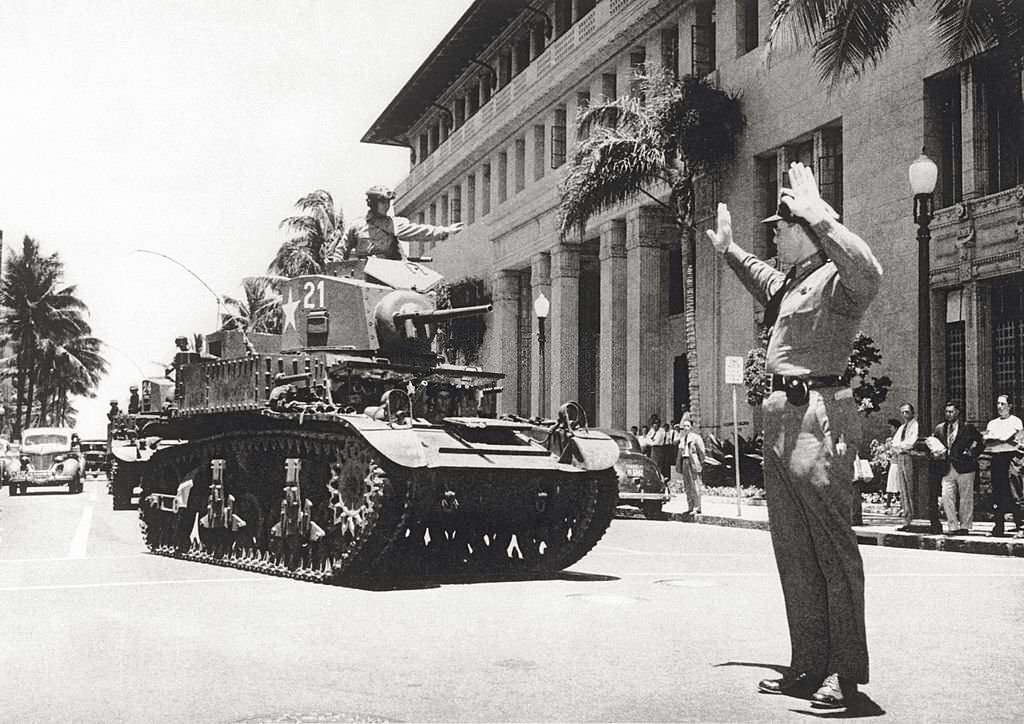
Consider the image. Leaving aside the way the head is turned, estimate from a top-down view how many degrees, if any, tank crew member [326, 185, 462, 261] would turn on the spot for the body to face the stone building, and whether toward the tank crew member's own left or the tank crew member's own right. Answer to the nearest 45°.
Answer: approximately 90° to the tank crew member's own left

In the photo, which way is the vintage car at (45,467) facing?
toward the camera

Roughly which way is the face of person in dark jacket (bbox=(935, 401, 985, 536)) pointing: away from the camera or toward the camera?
toward the camera

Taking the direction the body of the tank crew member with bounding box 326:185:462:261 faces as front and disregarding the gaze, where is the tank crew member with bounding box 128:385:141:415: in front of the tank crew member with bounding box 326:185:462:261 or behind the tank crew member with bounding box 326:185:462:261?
behind

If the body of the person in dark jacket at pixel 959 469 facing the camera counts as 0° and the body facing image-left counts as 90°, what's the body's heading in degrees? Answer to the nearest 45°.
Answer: approximately 45°

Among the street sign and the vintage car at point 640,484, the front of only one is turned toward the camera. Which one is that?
the street sign

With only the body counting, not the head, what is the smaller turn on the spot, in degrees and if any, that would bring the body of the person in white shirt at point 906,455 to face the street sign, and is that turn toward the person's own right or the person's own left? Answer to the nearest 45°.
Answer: approximately 90° to the person's own right

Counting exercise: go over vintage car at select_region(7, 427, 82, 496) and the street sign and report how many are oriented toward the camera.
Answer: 2

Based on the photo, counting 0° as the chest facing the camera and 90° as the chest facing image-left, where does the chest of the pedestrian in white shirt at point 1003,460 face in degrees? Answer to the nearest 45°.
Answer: approximately 45°

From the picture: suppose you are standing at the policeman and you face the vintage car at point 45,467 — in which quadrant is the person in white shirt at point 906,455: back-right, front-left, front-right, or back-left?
front-right

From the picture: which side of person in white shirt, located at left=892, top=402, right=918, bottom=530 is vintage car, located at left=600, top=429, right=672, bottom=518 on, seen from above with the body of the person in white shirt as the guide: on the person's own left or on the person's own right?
on the person's own right

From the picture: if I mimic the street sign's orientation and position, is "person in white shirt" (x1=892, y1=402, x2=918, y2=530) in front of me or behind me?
in front

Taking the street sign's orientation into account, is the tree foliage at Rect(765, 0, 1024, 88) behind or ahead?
ahead

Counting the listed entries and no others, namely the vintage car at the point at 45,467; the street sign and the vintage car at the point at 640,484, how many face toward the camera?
2

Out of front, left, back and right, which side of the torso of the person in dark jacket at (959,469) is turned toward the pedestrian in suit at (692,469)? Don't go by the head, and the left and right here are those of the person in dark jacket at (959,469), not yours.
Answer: right

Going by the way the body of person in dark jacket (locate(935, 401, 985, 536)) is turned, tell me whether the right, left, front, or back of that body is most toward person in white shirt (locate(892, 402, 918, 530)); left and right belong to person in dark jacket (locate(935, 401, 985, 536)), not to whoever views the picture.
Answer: right

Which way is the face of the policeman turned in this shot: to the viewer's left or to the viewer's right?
to the viewer's left

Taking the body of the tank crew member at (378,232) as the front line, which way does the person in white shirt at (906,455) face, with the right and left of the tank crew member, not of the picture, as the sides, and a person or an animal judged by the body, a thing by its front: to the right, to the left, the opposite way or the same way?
to the right

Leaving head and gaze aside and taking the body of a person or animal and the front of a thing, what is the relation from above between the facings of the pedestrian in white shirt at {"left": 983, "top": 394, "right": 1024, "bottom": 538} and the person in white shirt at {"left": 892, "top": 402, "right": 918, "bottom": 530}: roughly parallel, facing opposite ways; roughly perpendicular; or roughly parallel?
roughly parallel

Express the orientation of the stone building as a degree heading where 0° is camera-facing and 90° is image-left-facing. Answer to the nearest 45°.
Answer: approximately 45°

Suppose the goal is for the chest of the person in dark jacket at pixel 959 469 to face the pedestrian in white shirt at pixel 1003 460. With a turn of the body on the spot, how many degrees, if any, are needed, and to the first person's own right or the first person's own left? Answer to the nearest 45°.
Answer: approximately 90° to the first person's own left

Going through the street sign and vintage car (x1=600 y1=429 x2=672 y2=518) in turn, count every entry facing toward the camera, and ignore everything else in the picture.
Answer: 1
